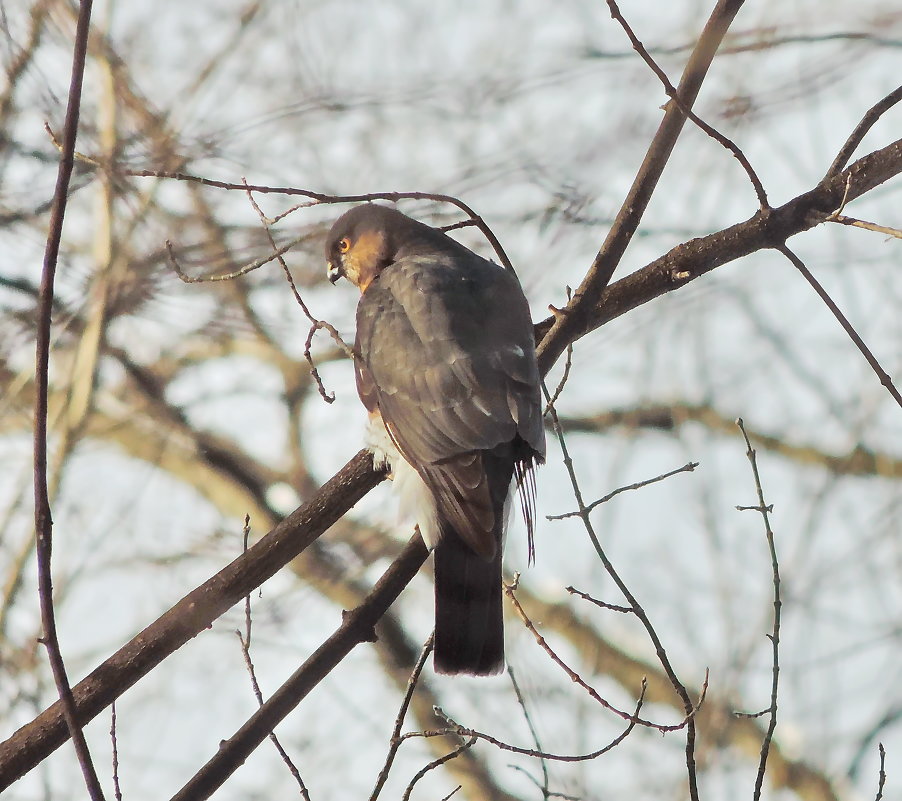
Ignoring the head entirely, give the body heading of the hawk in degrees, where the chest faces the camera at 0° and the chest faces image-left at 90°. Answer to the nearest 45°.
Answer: approximately 135°

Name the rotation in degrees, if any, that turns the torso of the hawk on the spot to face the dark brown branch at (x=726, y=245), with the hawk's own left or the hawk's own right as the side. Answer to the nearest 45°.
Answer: approximately 135° to the hawk's own right
